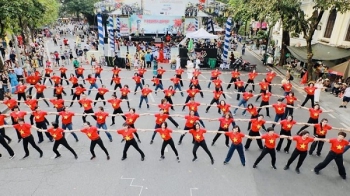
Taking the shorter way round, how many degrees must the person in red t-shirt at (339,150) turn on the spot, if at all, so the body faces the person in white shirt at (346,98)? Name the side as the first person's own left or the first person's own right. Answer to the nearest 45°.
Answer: approximately 180°

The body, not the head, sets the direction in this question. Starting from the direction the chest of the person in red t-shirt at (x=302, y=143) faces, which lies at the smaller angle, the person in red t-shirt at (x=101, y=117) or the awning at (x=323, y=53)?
the person in red t-shirt

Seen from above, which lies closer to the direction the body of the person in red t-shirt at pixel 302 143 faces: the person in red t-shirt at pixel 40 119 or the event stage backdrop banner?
the person in red t-shirt

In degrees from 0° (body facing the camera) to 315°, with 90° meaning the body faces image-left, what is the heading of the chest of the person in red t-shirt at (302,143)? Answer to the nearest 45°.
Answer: approximately 0°

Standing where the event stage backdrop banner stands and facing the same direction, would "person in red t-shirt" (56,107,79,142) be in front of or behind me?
in front

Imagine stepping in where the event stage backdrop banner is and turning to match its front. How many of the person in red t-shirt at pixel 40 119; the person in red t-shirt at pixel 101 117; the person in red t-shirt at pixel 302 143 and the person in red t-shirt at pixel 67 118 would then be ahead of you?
4
